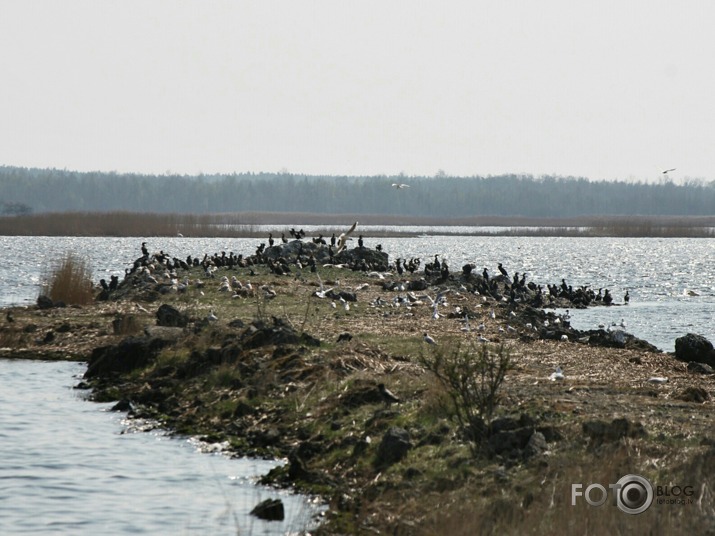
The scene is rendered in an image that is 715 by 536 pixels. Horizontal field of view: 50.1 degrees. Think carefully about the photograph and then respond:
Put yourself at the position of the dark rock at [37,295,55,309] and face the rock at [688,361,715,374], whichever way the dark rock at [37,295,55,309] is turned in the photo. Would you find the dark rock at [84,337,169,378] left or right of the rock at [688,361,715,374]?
right
